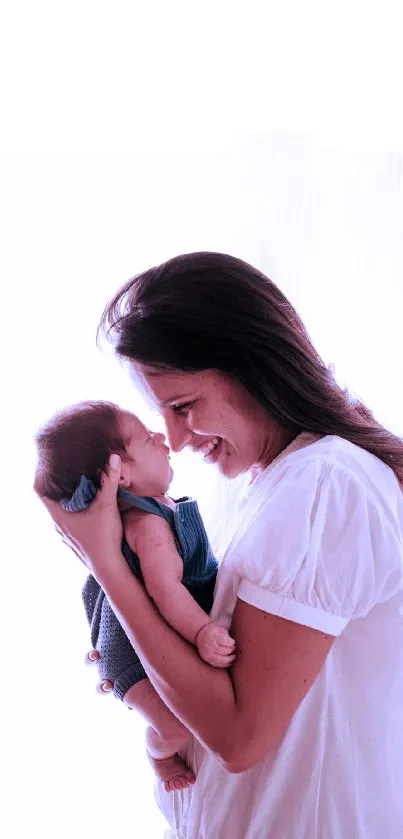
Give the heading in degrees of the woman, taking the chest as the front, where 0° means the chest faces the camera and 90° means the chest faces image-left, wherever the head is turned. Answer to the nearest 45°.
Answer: approximately 90°
